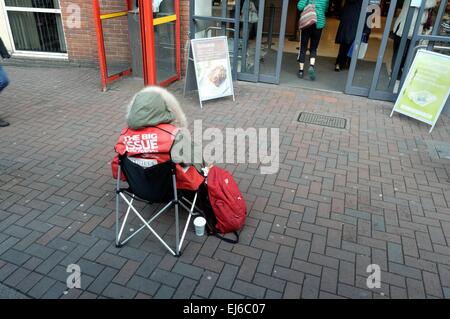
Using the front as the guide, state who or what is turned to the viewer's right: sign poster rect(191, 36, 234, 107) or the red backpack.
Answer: the red backpack

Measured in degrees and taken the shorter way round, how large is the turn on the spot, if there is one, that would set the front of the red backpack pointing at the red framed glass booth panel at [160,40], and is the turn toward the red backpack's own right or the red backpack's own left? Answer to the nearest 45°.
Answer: approximately 90° to the red backpack's own left

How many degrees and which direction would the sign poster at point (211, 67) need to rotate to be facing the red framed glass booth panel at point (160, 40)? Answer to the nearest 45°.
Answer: approximately 135° to its right

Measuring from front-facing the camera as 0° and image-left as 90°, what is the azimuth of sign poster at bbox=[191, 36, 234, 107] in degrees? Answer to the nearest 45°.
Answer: approximately 0°

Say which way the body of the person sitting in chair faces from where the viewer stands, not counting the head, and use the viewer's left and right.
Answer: facing away from the viewer and to the right of the viewer

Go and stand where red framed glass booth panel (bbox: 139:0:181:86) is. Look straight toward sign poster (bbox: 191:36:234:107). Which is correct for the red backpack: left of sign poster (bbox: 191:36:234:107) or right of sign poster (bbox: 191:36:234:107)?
right

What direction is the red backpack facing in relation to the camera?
to the viewer's right

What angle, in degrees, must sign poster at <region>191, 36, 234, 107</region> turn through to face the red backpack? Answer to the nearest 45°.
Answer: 0° — it already faces it
